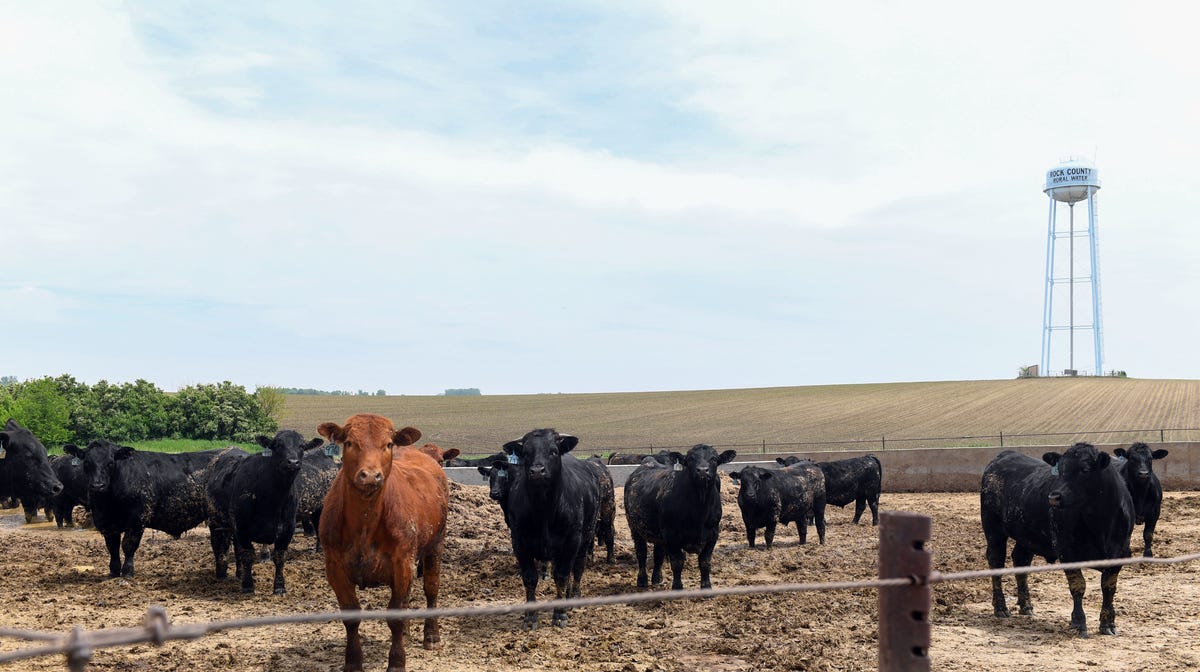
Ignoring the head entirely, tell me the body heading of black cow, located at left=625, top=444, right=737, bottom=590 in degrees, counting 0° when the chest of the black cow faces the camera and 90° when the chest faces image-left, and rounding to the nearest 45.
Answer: approximately 315°

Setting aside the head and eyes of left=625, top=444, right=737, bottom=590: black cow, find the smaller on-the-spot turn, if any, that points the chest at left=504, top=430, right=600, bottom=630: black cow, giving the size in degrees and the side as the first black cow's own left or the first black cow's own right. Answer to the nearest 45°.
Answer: approximately 90° to the first black cow's own right

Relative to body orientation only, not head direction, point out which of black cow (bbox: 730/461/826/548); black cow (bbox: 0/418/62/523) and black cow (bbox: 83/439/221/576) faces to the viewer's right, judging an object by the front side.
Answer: black cow (bbox: 0/418/62/523)

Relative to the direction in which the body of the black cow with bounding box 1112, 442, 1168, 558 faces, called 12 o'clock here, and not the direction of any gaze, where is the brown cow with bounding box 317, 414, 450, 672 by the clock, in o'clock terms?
The brown cow is roughly at 1 o'clock from the black cow.

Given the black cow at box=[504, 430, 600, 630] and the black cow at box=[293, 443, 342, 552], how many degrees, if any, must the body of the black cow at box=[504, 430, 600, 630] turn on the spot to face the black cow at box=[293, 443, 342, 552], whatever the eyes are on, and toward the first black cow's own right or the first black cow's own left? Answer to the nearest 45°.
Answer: approximately 135° to the first black cow's own right

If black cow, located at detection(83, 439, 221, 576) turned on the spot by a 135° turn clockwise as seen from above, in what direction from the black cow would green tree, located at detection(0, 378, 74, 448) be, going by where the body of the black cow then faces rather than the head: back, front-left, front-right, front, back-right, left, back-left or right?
front

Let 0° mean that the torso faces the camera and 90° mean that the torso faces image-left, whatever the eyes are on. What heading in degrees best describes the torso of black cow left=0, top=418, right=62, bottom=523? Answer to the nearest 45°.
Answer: approximately 270°

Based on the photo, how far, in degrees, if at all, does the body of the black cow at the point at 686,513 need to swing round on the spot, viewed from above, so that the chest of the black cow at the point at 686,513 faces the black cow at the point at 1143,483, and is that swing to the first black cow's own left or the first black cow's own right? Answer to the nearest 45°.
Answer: approximately 90° to the first black cow's own left
